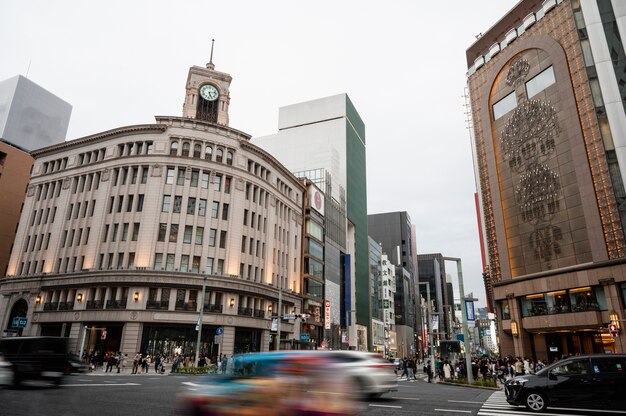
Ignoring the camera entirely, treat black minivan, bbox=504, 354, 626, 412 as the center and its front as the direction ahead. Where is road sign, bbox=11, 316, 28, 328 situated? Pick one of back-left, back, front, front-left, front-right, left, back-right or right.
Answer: front

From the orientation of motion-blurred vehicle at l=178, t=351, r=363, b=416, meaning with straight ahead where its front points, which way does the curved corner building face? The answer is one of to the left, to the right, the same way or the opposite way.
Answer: to the left

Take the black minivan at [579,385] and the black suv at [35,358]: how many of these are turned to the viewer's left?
2

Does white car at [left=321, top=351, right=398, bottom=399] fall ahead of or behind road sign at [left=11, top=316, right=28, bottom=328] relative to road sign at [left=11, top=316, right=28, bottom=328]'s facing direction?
ahead

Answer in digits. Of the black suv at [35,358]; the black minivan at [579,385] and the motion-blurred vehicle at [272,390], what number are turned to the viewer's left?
3

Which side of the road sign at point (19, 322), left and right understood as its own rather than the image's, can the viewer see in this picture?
front

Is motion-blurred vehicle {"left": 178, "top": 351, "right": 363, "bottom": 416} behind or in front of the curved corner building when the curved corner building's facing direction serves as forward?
in front

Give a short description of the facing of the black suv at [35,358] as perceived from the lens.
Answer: facing to the left of the viewer

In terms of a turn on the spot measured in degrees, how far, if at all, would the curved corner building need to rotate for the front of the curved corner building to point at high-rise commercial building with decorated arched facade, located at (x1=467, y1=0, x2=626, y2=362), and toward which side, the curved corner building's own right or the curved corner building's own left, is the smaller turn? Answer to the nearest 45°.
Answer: approximately 45° to the curved corner building's own left

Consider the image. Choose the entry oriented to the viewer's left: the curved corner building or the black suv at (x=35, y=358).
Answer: the black suv

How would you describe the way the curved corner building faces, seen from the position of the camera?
facing the viewer

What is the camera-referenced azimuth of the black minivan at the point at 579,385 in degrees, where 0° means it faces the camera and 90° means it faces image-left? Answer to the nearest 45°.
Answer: approximately 90°

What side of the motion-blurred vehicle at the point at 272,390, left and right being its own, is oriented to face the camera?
left

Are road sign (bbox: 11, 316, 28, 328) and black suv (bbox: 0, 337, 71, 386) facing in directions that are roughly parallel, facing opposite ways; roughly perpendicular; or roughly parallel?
roughly perpendicular
